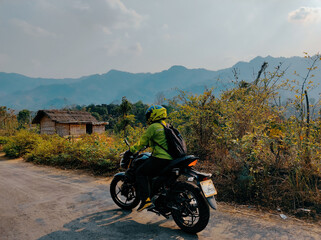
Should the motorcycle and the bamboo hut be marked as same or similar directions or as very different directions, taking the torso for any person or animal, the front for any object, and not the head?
very different directions

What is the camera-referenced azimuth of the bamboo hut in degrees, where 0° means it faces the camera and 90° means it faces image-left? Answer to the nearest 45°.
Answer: approximately 315°

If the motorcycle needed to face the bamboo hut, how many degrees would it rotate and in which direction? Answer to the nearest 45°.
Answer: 0° — it already faces it

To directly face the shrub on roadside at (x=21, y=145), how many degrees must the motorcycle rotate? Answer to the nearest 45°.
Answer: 0° — it already faces it

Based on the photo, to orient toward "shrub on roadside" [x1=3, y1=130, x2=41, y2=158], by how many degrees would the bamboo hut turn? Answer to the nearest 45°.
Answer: approximately 45° to its right

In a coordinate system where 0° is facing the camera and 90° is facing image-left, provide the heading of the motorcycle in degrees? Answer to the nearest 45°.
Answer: approximately 135°
